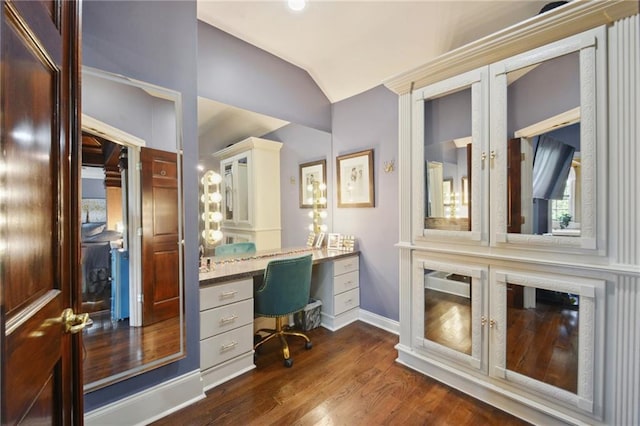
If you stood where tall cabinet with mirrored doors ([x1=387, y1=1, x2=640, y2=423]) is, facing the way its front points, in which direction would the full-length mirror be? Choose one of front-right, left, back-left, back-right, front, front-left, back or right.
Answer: front

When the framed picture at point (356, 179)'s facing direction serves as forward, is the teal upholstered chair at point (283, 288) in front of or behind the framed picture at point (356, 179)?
in front

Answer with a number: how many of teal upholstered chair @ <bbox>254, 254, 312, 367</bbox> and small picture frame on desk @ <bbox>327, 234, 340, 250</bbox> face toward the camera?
1

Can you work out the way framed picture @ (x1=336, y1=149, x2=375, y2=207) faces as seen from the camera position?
facing the viewer and to the left of the viewer

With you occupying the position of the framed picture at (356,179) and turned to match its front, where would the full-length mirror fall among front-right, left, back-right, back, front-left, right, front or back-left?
front

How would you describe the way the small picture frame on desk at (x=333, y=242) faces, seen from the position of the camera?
facing the viewer

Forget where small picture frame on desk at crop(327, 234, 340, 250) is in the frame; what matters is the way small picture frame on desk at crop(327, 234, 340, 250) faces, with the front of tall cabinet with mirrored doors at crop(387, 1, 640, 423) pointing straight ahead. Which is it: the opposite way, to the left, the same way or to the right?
to the left

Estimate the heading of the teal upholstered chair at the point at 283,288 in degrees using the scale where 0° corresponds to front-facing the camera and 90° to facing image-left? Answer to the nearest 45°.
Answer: approximately 135°

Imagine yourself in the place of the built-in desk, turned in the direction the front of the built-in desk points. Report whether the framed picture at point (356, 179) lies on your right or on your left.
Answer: on your left

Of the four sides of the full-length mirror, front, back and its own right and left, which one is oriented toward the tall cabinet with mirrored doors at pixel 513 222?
front

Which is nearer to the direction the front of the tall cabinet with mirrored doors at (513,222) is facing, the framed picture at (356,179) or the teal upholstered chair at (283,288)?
the teal upholstered chair

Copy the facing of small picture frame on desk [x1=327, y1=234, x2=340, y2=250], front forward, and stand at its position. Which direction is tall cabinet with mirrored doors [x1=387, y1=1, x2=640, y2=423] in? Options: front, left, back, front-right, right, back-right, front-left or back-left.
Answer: front-left
